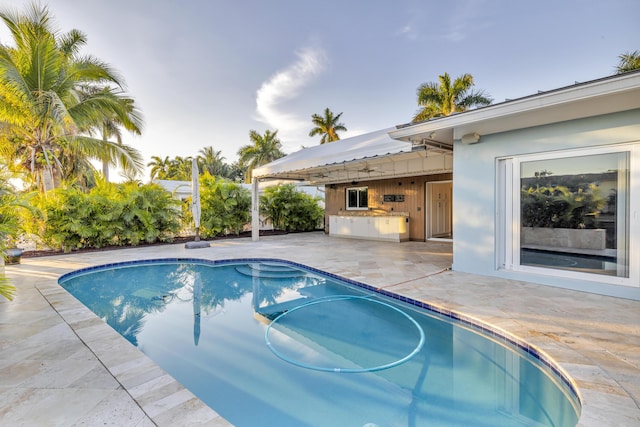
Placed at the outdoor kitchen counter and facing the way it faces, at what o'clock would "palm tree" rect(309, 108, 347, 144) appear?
The palm tree is roughly at 4 o'clock from the outdoor kitchen counter.

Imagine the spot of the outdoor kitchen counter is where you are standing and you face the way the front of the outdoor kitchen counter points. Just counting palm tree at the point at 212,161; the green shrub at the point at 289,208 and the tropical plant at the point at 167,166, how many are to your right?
3

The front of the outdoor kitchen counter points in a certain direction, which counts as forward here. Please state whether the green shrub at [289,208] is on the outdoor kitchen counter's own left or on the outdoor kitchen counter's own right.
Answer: on the outdoor kitchen counter's own right

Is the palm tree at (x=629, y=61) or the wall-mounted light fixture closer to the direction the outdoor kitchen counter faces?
the wall-mounted light fixture

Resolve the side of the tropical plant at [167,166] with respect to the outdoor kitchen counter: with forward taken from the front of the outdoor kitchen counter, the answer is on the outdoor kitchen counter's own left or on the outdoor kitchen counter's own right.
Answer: on the outdoor kitchen counter's own right

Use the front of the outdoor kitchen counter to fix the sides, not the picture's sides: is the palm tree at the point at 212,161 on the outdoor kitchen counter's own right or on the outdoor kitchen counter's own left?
on the outdoor kitchen counter's own right

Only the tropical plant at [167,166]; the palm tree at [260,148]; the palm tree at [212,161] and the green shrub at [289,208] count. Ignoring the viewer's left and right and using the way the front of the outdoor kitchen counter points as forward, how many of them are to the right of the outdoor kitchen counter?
4

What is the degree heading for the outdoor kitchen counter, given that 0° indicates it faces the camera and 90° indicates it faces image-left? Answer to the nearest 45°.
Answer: approximately 45°

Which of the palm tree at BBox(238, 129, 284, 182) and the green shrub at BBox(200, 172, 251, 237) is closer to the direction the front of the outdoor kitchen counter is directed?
the green shrub

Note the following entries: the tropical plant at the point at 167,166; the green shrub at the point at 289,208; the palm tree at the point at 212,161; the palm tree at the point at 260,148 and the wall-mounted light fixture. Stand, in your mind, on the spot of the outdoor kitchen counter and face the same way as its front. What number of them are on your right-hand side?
4

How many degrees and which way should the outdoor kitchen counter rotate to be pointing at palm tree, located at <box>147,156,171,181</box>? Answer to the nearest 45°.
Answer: approximately 90° to its right

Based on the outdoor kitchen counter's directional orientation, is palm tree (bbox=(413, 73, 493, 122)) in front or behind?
behind

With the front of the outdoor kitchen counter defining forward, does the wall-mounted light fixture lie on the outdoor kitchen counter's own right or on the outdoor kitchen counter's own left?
on the outdoor kitchen counter's own left

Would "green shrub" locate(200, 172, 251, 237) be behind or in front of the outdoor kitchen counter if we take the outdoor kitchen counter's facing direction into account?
in front

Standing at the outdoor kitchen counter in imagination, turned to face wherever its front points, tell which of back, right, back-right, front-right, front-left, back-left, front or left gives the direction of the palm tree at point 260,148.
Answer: right
